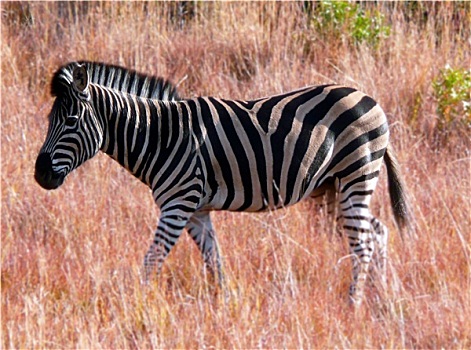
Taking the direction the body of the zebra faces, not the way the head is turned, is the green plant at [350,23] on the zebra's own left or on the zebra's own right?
on the zebra's own right

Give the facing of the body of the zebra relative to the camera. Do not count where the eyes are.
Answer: to the viewer's left

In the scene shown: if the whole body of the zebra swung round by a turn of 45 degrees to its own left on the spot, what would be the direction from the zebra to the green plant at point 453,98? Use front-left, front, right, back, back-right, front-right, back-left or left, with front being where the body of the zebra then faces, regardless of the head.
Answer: back
